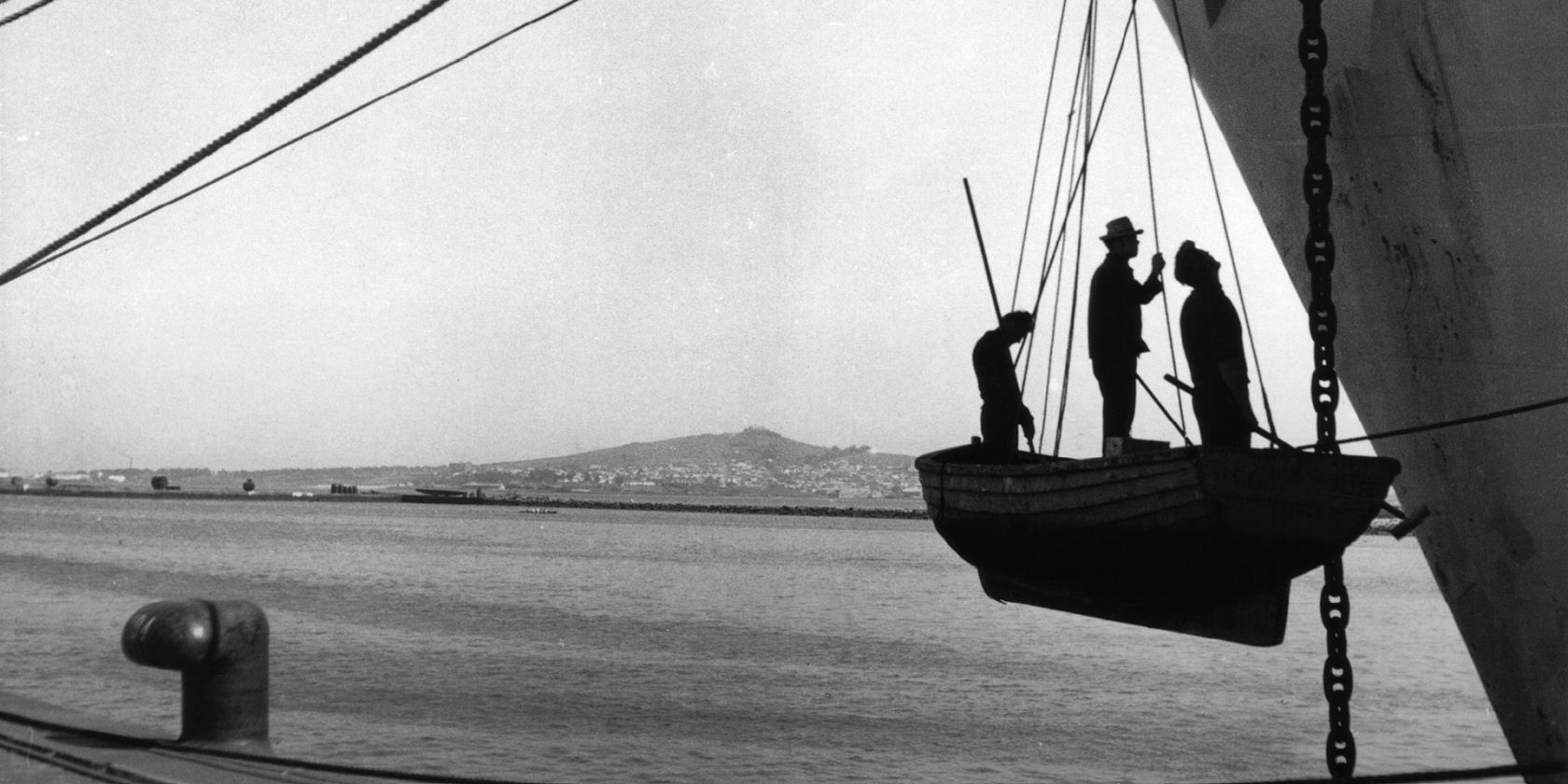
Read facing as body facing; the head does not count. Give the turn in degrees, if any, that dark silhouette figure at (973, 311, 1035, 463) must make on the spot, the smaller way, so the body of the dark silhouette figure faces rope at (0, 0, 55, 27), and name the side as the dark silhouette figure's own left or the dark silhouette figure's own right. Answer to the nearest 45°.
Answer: approximately 180°

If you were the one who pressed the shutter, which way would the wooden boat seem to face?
facing away from the viewer and to the left of the viewer

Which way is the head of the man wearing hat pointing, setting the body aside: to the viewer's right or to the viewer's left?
to the viewer's right

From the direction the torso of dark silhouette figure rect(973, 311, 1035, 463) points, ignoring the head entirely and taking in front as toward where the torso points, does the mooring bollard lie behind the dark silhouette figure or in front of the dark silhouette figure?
behind

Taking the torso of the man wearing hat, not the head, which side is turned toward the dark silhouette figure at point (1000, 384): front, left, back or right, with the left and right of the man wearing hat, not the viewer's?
back

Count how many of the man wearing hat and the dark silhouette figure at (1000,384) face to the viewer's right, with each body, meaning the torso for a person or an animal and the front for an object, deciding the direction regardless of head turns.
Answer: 2

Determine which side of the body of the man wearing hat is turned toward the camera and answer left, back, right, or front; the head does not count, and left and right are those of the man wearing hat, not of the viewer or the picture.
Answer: right

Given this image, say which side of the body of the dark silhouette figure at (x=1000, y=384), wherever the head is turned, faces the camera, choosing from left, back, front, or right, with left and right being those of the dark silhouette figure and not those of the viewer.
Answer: right

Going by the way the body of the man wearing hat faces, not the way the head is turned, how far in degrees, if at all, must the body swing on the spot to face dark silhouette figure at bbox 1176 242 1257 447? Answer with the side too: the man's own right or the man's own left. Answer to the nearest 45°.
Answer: approximately 45° to the man's own right
